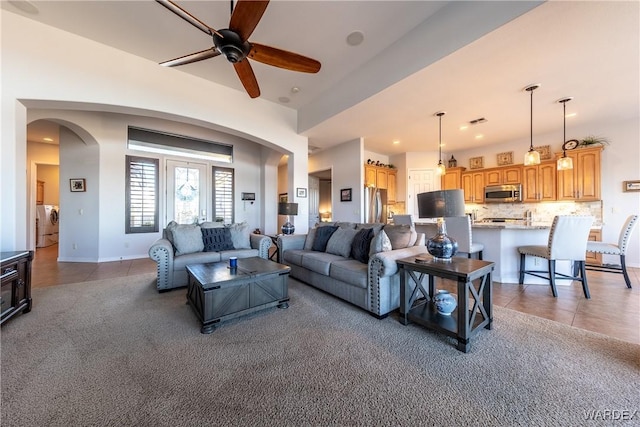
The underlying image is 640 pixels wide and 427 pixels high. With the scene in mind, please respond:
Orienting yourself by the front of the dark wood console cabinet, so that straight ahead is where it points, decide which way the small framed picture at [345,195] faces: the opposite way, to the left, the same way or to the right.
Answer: to the right

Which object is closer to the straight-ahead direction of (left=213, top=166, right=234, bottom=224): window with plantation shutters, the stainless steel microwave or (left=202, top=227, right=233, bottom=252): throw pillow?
the throw pillow

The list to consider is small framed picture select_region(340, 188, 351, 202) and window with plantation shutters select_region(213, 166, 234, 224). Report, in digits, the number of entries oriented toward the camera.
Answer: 2

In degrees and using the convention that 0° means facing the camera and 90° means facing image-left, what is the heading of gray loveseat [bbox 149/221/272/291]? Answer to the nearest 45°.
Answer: approximately 315°

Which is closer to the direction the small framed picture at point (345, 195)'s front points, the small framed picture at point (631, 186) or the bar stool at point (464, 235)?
the bar stool

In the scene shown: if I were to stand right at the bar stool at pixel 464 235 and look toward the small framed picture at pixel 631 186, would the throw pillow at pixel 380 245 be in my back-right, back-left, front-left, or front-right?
back-right

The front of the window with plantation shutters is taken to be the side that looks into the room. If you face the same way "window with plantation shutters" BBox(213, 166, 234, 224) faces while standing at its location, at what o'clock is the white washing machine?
The white washing machine is roughly at 4 o'clock from the window with plantation shutters.

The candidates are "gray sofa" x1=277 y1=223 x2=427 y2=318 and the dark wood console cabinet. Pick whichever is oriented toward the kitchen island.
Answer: the dark wood console cabinet

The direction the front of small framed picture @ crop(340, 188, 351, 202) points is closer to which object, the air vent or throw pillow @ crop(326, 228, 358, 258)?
the throw pillow

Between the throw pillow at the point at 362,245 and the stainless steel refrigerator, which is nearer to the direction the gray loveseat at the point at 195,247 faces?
the throw pillow
